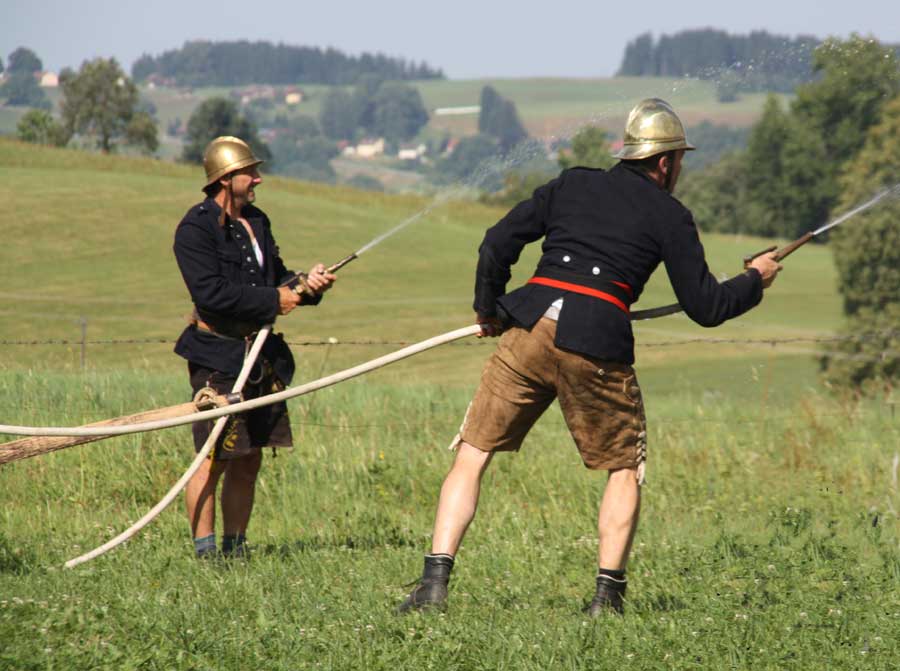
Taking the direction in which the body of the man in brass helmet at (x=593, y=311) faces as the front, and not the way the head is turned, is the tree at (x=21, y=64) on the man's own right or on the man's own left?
on the man's own left

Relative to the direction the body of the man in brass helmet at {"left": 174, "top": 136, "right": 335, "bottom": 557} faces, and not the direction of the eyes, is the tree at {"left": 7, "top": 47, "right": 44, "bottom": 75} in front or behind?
behind

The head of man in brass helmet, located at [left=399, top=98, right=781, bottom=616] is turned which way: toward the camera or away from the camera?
away from the camera

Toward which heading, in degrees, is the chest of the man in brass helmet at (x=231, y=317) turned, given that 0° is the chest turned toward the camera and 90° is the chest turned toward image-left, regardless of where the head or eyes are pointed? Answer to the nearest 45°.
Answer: approximately 315°

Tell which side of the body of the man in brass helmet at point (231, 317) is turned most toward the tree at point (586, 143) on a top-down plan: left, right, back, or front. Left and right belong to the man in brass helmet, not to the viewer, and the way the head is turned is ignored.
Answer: left

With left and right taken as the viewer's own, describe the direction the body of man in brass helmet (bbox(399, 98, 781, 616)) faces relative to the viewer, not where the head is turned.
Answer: facing away from the viewer and to the right of the viewer

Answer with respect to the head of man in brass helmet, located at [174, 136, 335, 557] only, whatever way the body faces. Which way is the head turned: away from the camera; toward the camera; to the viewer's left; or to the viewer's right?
to the viewer's right

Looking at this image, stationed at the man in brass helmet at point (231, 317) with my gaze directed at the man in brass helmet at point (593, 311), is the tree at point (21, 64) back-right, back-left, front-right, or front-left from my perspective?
back-left

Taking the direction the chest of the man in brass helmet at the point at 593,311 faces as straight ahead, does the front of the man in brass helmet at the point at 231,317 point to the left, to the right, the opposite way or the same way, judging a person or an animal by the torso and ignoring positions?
to the right
